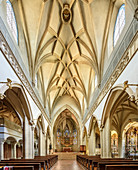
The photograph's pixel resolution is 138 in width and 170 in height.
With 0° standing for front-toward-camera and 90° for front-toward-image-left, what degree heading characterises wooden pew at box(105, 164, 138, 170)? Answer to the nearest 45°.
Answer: approximately 180°
